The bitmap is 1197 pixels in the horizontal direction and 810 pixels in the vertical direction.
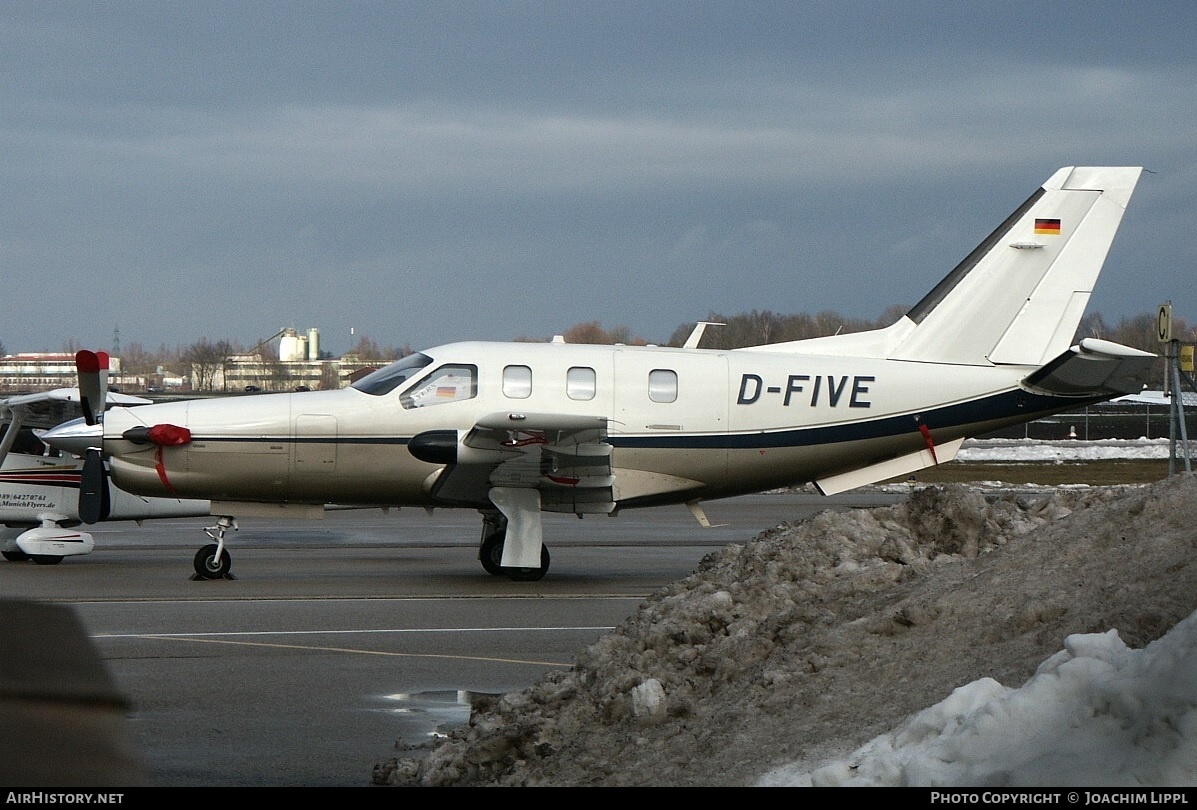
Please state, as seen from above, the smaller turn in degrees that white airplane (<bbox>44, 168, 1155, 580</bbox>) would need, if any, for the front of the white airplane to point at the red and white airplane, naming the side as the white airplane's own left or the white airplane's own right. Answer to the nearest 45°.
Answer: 0° — it already faces it

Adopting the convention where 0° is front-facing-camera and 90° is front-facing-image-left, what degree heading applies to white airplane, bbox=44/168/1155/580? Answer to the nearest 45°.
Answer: approximately 90°
